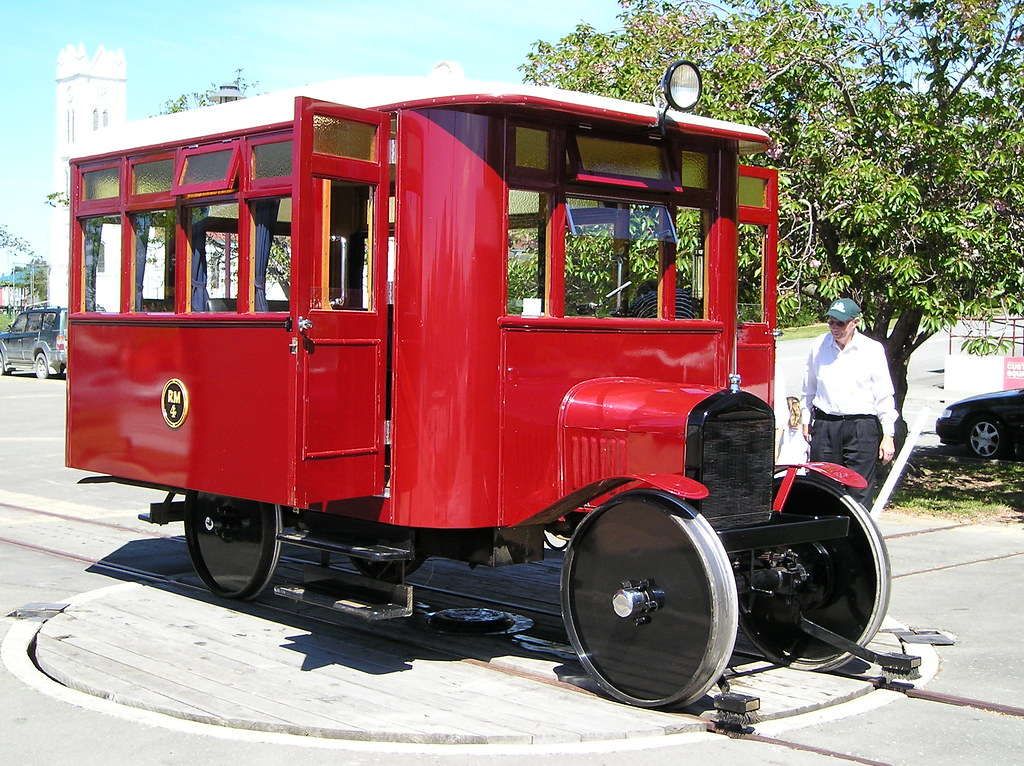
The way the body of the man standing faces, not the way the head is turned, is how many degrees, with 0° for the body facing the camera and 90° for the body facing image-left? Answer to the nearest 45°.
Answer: approximately 45°

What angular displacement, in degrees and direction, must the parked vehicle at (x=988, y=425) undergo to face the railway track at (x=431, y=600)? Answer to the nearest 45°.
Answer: approximately 90° to its left

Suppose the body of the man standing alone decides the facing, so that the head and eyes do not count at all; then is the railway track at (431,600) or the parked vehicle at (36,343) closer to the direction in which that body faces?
the railway track

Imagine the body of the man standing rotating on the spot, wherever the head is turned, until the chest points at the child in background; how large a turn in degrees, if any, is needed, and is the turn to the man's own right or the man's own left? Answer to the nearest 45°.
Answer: approximately 135° to the man's own right

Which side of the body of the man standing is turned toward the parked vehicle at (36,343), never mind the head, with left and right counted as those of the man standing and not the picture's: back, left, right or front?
right

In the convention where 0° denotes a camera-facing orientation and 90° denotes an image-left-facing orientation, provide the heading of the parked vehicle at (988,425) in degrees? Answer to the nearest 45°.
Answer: approximately 90°
